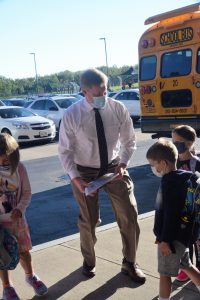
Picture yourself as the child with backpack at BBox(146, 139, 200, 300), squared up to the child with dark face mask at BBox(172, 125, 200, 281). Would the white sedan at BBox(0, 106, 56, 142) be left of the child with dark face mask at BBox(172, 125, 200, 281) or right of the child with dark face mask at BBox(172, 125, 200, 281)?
left

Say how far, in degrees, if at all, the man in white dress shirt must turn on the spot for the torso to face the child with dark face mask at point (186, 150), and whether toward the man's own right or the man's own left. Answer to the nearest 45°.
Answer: approximately 90° to the man's own left

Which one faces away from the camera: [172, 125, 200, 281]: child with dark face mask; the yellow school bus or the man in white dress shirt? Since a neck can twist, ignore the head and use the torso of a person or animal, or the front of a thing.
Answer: the yellow school bus

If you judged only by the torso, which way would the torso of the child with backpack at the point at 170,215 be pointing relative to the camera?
to the viewer's left

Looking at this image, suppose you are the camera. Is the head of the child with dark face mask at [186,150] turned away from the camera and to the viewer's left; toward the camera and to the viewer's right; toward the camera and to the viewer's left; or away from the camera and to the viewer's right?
toward the camera and to the viewer's left

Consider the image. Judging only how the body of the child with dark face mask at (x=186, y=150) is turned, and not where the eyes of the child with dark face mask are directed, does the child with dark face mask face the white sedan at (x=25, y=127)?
no

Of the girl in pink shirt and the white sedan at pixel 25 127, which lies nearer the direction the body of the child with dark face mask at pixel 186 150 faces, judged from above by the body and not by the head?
the girl in pink shirt

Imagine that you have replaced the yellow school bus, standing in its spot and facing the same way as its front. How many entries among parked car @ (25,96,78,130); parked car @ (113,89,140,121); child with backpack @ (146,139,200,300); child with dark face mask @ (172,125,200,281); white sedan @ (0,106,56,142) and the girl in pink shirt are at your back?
3

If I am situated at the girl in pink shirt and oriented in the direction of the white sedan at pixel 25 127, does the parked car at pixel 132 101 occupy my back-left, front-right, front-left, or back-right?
front-right

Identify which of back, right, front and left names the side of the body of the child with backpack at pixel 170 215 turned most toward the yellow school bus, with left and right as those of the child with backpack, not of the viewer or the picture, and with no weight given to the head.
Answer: right

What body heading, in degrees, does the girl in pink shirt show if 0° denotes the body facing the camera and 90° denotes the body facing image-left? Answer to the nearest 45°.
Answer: approximately 0°

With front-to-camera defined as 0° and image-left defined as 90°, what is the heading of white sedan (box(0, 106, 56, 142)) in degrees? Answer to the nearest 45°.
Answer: approximately 315°

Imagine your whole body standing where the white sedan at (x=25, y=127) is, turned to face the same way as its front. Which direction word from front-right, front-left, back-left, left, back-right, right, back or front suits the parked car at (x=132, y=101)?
left

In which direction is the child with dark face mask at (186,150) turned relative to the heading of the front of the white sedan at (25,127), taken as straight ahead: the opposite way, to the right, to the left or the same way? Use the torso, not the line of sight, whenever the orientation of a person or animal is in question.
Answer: to the right

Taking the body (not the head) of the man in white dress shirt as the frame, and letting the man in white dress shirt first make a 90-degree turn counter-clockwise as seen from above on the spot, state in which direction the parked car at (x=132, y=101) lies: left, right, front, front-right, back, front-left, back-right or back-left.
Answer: left

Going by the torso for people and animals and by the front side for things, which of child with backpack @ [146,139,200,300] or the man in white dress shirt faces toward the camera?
the man in white dress shirt

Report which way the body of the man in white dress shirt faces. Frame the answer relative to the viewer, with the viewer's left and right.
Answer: facing the viewer

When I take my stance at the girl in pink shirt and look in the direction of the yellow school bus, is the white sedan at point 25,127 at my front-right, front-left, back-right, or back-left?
front-left
